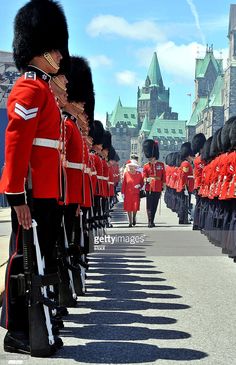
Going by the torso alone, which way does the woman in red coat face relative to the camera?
toward the camera

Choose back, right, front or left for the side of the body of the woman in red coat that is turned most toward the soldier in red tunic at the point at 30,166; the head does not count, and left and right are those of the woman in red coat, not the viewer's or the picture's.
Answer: front

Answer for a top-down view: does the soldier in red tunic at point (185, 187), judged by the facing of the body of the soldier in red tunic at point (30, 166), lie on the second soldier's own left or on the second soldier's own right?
on the second soldier's own left

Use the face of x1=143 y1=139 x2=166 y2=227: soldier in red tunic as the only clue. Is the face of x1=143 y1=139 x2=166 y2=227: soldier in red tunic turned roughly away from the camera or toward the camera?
toward the camera

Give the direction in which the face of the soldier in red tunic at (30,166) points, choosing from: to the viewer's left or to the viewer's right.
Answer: to the viewer's right

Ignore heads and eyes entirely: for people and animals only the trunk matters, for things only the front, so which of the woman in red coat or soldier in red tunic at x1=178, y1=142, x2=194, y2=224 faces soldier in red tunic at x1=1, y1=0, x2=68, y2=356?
the woman in red coat

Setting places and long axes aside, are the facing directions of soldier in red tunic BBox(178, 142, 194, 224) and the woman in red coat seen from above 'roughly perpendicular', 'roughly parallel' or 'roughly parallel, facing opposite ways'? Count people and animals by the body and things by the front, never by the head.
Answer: roughly perpendicular

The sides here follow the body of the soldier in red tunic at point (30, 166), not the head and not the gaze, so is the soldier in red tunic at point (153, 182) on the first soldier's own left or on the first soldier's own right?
on the first soldier's own left

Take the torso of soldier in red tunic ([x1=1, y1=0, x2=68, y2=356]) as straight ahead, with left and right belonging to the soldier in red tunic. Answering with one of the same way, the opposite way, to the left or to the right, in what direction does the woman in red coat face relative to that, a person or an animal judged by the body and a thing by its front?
to the right

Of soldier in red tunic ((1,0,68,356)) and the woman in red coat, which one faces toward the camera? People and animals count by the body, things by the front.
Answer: the woman in red coat

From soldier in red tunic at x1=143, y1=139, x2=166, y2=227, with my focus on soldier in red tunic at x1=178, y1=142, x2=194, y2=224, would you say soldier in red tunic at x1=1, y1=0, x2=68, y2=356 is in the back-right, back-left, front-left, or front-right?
back-right

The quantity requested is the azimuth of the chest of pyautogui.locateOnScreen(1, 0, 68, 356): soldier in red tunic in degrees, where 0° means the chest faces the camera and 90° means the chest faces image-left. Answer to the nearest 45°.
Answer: approximately 270°
